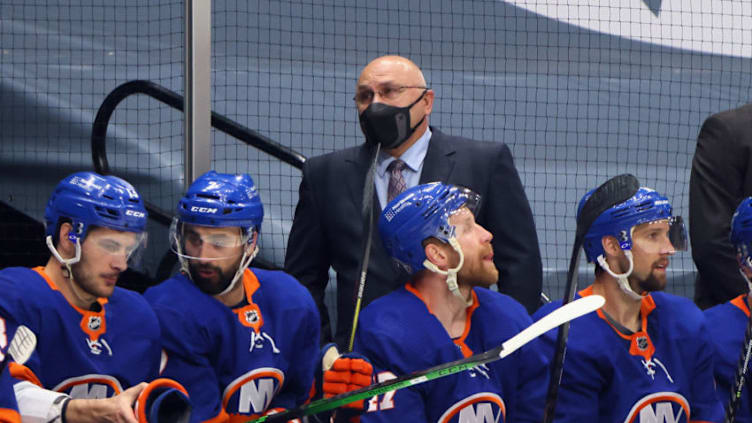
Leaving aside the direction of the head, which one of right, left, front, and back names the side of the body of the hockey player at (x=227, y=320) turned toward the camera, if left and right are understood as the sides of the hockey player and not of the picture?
front

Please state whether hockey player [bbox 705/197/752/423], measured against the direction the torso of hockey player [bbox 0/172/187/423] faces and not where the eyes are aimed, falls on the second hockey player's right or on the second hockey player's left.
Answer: on the second hockey player's left

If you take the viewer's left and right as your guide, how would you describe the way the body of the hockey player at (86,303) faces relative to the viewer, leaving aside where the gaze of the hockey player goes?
facing the viewer and to the right of the viewer

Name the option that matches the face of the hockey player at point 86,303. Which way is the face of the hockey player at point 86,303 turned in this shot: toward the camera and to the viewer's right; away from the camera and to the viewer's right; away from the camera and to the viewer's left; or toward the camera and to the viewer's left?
toward the camera and to the viewer's right

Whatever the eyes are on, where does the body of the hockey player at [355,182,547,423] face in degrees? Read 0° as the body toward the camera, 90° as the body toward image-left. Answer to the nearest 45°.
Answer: approximately 315°

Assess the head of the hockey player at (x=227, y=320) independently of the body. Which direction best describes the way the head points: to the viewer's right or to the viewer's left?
to the viewer's left

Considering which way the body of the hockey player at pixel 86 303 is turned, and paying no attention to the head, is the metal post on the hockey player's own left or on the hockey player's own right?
on the hockey player's own left

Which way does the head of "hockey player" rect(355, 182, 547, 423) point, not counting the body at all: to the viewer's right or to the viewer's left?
to the viewer's right

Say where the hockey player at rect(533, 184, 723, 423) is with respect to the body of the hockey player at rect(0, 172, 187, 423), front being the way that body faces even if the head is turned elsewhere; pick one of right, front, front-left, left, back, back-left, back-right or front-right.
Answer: front-left

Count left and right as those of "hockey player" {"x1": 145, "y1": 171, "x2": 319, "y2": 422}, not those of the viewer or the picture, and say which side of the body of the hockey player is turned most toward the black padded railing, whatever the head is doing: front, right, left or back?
back
